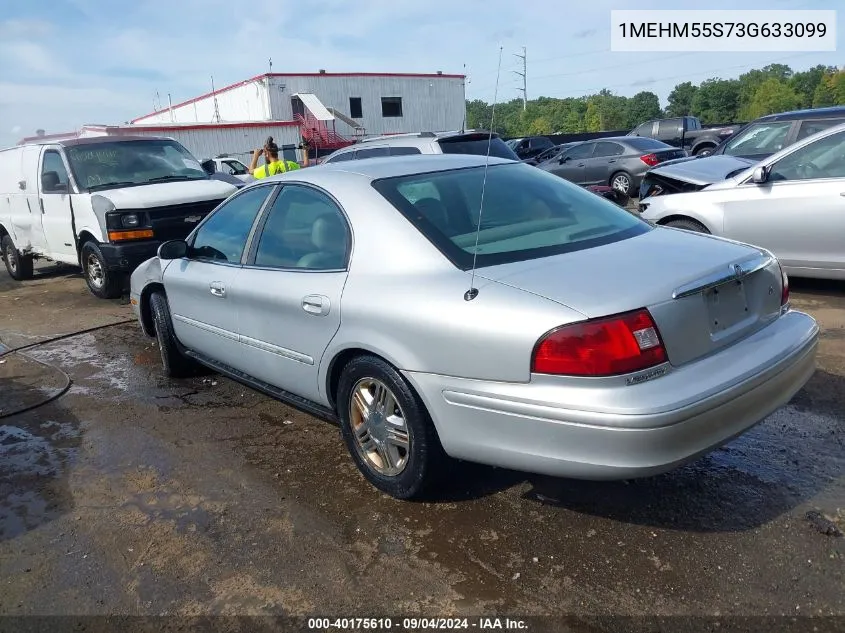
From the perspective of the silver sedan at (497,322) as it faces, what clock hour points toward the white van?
The white van is roughly at 12 o'clock from the silver sedan.

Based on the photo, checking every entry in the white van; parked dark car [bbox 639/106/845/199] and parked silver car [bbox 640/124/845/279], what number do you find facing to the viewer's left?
2

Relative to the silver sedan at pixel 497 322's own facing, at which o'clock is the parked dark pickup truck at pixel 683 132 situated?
The parked dark pickup truck is roughly at 2 o'clock from the silver sedan.

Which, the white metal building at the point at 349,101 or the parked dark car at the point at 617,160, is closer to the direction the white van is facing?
the parked dark car

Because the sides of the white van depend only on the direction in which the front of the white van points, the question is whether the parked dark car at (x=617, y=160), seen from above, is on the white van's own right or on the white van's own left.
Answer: on the white van's own left

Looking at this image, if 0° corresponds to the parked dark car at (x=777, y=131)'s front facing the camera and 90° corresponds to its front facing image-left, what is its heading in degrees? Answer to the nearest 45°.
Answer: approximately 90°

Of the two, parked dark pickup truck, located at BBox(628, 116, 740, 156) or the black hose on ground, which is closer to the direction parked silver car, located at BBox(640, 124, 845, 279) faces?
the black hose on ground

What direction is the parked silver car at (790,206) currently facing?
to the viewer's left

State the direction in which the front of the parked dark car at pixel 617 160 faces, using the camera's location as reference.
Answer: facing away from the viewer and to the left of the viewer
